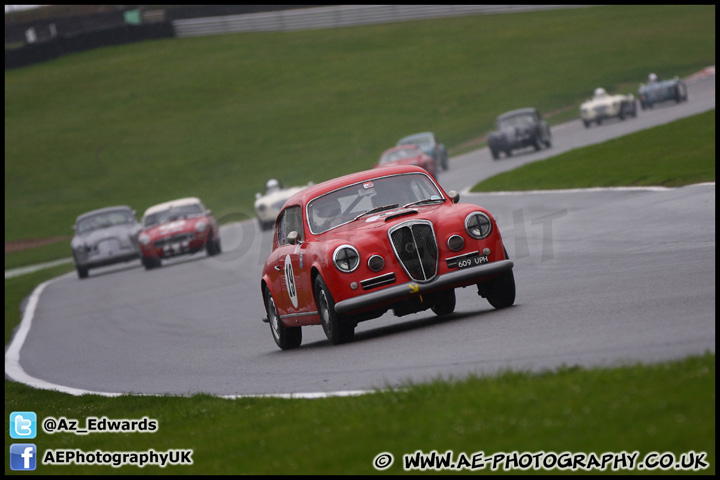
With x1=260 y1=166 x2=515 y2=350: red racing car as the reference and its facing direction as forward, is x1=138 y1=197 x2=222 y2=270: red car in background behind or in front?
behind

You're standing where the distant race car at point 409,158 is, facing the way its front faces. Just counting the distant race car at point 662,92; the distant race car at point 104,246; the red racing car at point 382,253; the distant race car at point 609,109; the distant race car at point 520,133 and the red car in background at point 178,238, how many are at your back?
3

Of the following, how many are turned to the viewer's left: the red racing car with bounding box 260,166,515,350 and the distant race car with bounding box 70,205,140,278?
0

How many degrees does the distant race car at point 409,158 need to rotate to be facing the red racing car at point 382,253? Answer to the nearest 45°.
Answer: approximately 45° to its left

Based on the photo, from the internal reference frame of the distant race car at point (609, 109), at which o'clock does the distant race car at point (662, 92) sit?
the distant race car at point (662, 92) is roughly at 6 o'clock from the distant race car at point (609, 109).

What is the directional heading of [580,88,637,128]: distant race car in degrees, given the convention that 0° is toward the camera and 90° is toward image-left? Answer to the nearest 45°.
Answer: approximately 45°

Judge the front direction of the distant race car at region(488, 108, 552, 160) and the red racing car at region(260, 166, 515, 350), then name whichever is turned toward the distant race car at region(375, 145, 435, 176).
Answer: the distant race car at region(488, 108, 552, 160)

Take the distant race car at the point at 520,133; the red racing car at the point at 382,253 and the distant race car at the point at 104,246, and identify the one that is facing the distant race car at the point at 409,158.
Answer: the distant race car at the point at 520,133

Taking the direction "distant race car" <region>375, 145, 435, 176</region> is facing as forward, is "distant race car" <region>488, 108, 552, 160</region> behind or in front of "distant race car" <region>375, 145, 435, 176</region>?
behind

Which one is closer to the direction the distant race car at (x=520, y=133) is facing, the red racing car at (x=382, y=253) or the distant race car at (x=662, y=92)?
the red racing car

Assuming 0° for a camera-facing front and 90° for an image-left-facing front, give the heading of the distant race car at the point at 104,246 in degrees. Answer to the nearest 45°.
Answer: approximately 0°

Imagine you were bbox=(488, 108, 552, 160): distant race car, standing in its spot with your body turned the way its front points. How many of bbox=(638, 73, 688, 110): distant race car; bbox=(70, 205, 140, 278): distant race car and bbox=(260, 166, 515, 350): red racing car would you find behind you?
1

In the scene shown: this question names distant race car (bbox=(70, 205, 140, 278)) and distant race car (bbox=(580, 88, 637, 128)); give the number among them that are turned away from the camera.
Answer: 0

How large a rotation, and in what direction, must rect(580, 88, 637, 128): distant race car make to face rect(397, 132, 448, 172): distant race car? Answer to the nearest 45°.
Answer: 0° — it already faces it

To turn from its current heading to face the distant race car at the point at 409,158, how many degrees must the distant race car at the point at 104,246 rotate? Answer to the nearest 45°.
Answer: approximately 135° to its left
